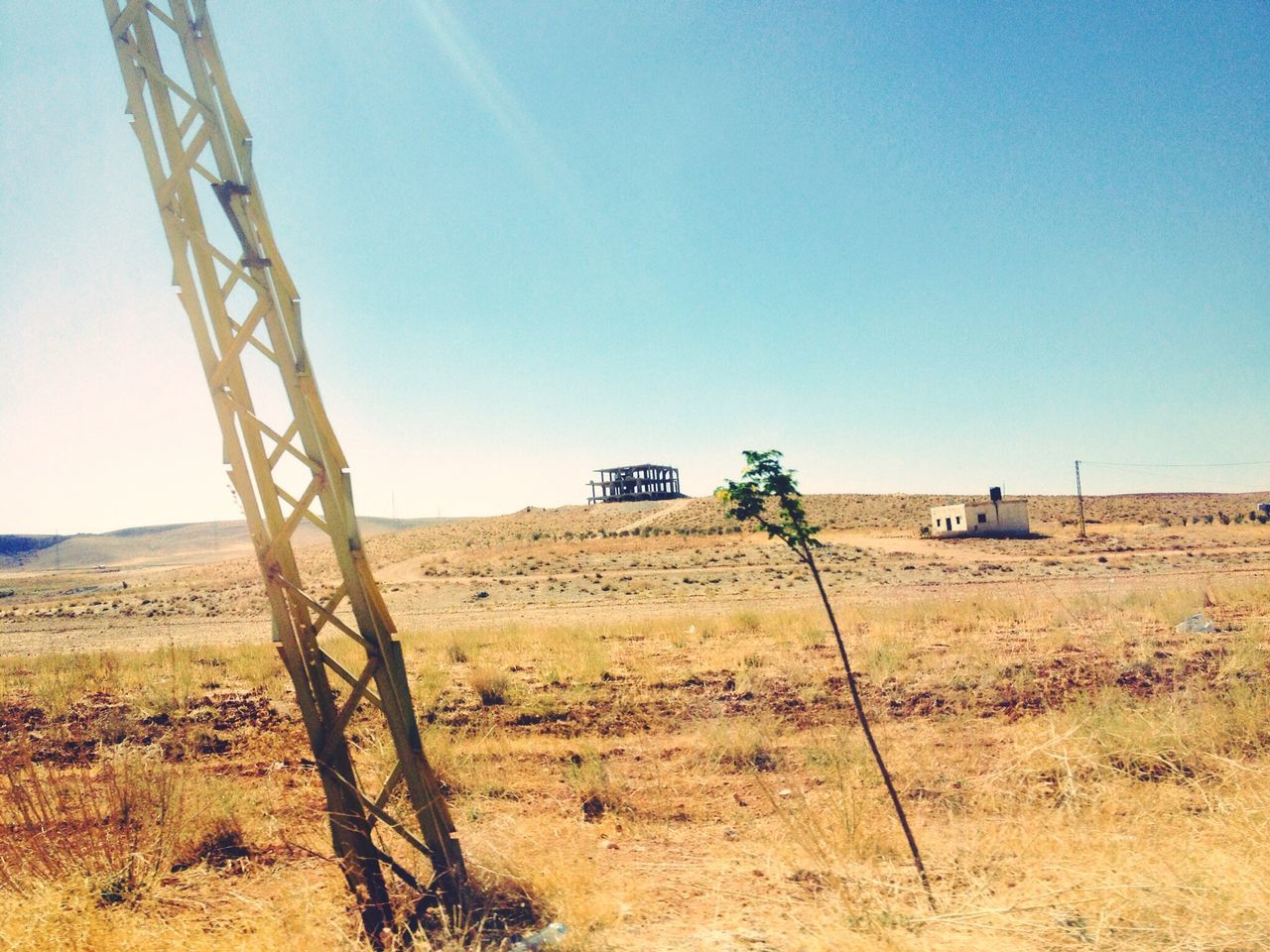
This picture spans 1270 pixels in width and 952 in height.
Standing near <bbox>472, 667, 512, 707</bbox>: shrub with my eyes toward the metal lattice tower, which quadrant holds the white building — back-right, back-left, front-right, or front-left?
back-left

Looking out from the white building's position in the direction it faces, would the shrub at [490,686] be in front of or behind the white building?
in front

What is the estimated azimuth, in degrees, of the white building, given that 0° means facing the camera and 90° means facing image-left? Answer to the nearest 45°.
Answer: approximately 45°

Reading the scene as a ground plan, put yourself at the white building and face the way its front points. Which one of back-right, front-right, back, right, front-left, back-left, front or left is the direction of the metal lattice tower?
front-left
